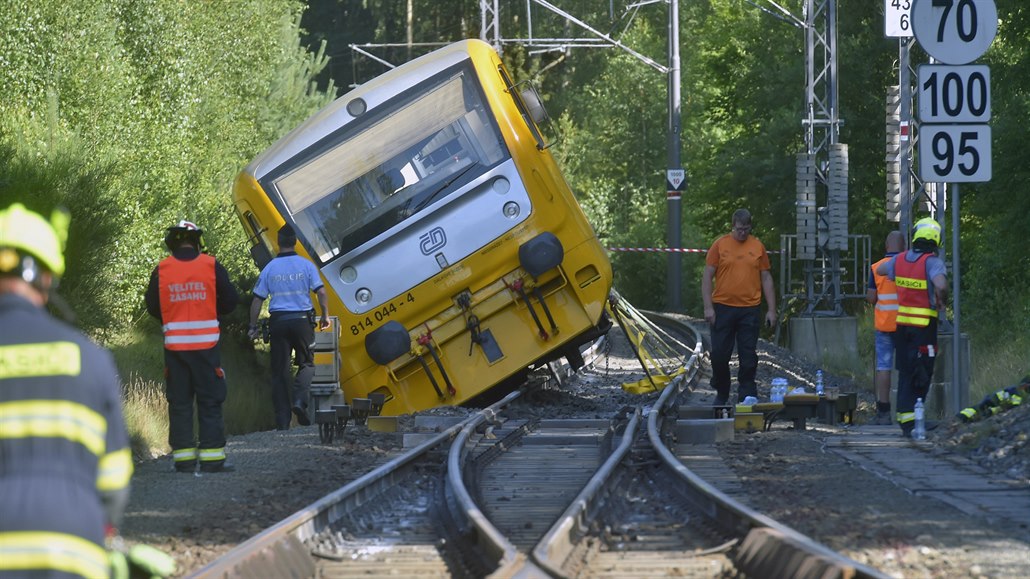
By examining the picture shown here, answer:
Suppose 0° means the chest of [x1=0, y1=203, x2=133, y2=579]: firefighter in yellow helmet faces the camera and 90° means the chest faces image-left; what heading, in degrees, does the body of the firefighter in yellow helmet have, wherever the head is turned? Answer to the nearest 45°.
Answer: approximately 180°

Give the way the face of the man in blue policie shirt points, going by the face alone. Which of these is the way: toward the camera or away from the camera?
away from the camera

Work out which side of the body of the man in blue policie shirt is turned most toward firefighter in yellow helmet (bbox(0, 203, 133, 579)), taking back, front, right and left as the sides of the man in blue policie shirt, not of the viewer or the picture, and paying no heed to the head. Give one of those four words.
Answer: back

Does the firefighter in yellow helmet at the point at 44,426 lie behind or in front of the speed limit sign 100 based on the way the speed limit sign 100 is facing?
in front

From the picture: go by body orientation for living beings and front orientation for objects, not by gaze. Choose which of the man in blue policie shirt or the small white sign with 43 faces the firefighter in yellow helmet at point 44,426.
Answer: the small white sign with 43

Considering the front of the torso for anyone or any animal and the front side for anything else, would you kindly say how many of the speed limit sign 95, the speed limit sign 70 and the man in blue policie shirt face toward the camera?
2

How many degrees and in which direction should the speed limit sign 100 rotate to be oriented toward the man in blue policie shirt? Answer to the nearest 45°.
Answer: approximately 90° to its right

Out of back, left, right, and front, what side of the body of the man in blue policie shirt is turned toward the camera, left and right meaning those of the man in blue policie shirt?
back
